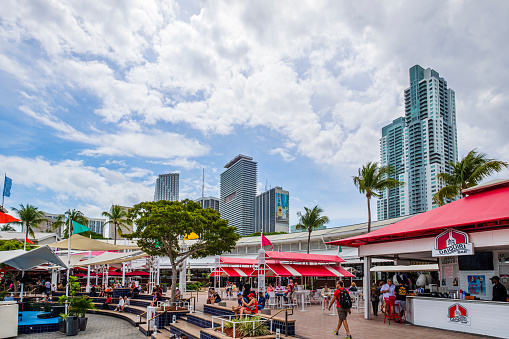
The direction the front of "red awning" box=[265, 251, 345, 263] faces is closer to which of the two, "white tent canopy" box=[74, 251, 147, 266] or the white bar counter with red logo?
the white bar counter with red logo

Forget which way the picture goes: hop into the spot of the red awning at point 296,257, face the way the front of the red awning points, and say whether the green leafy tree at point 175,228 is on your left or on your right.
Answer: on your right

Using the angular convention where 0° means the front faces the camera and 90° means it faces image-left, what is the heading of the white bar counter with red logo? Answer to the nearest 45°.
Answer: approximately 45°

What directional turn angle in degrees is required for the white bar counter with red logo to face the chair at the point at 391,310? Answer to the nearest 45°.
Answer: approximately 90° to its right

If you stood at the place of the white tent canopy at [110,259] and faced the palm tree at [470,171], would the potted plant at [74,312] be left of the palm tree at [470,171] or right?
right

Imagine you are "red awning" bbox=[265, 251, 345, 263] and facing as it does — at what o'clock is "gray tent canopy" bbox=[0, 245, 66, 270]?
The gray tent canopy is roughly at 2 o'clock from the red awning.

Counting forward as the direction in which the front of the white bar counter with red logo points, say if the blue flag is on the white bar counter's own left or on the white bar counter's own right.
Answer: on the white bar counter's own right

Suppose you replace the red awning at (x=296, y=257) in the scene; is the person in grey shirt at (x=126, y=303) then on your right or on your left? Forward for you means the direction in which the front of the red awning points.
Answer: on your right

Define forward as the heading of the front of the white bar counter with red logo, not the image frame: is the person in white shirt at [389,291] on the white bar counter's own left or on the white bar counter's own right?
on the white bar counter's own right

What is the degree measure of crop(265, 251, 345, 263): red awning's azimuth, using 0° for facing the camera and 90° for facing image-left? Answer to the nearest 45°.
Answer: approximately 0°
